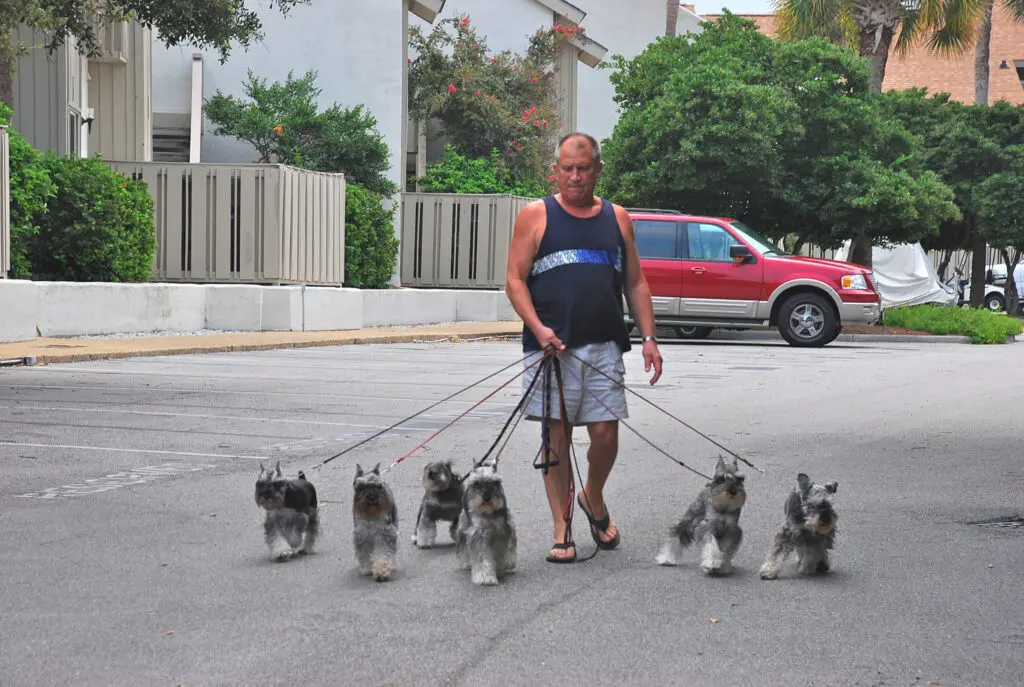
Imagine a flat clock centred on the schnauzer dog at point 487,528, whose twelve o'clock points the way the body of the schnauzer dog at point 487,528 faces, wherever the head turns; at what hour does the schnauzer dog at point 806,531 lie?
the schnauzer dog at point 806,531 is roughly at 9 o'clock from the schnauzer dog at point 487,528.

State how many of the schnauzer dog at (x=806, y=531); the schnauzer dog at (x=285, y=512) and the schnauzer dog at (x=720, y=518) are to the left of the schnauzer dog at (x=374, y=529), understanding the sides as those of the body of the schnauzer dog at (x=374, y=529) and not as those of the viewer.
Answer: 2

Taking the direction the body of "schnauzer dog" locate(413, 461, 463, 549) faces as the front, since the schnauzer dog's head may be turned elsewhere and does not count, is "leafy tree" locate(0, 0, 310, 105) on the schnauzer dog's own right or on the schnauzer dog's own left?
on the schnauzer dog's own right

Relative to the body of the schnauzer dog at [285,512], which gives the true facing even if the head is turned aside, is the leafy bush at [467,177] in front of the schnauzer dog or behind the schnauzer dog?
behind

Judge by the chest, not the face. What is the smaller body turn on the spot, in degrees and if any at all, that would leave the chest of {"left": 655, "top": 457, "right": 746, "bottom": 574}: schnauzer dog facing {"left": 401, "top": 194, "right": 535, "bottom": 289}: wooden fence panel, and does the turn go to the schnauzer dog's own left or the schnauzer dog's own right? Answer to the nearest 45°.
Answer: approximately 135° to the schnauzer dog's own left

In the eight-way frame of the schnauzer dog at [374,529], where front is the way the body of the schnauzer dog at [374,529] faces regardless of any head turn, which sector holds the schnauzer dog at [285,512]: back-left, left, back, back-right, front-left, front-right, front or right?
back-right

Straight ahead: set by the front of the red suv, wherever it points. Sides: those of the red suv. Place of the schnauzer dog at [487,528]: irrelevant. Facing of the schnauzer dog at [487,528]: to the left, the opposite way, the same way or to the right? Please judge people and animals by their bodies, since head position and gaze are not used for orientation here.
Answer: to the right

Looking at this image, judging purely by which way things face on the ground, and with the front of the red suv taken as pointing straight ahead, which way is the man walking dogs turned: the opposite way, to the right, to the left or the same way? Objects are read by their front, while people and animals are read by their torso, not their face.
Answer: to the right

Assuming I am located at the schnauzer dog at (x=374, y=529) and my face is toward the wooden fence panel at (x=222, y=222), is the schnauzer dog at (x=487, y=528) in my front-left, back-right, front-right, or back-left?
back-right

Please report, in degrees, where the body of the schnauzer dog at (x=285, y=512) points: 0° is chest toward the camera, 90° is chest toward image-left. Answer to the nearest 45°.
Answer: approximately 45°

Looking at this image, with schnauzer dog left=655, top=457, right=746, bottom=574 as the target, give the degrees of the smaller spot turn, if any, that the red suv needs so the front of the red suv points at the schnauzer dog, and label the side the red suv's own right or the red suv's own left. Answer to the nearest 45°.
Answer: approximately 90° to the red suv's own right

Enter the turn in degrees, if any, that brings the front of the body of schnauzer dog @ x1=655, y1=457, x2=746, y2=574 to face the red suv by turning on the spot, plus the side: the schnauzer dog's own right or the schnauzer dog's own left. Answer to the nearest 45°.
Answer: approximately 135° to the schnauzer dog's own left
